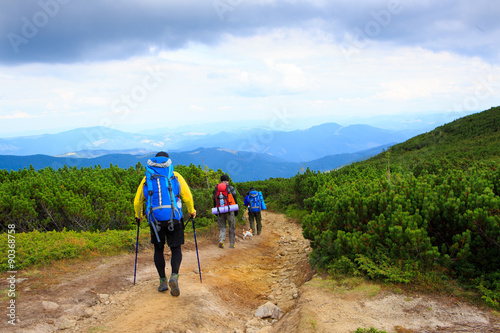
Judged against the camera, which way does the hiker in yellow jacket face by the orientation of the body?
away from the camera

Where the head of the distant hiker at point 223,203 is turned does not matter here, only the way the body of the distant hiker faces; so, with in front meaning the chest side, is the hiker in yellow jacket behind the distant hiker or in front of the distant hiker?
behind

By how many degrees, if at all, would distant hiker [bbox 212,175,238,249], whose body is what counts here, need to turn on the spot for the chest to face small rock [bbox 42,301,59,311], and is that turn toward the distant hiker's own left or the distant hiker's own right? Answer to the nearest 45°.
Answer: approximately 135° to the distant hiker's own left

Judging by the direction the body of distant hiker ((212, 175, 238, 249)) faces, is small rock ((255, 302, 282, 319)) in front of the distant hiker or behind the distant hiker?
behind

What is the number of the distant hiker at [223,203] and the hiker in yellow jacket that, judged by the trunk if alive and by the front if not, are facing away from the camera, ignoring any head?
2

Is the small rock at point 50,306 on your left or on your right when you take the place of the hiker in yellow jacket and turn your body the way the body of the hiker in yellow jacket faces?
on your left

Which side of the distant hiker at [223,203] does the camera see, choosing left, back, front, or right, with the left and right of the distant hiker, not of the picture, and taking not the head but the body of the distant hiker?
back
